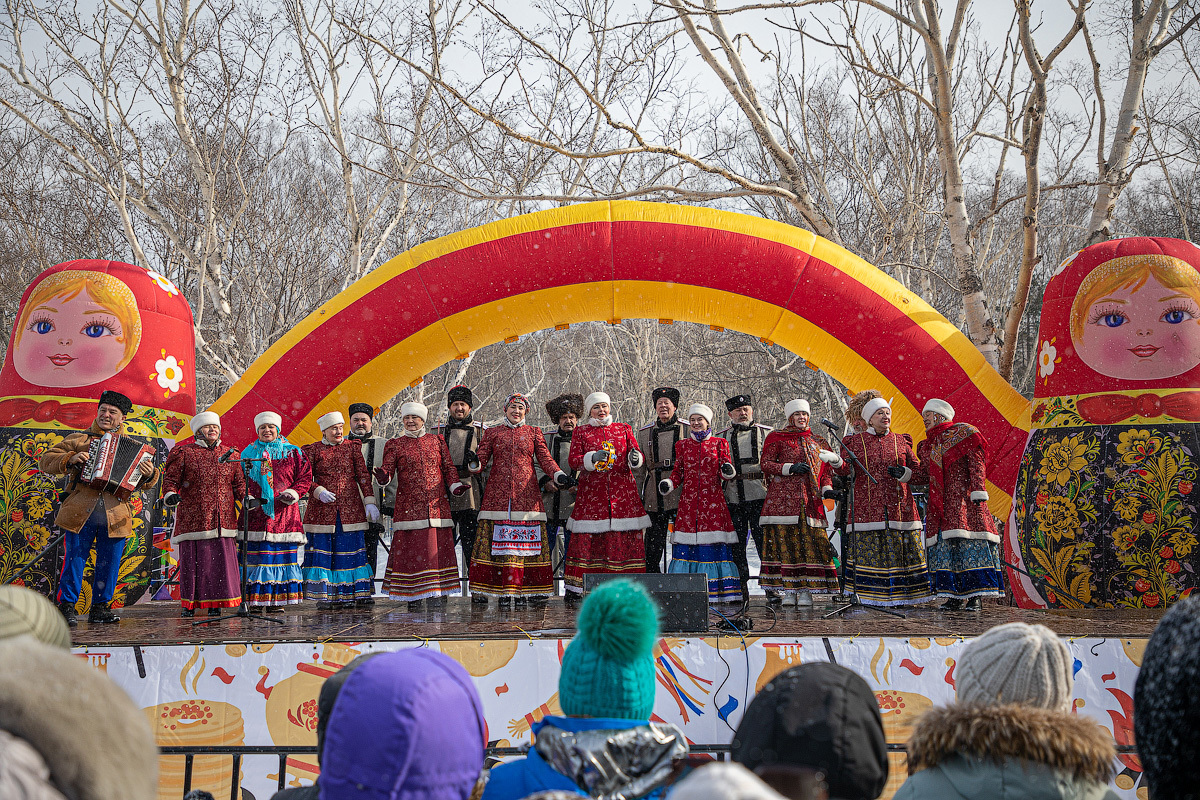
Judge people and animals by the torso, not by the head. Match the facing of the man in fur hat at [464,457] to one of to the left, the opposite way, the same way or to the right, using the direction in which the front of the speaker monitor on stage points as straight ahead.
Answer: the opposite way

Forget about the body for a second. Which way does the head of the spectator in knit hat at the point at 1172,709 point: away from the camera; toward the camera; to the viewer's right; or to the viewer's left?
away from the camera

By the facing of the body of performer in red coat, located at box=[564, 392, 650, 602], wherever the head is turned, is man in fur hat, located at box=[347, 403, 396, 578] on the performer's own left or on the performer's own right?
on the performer's own right

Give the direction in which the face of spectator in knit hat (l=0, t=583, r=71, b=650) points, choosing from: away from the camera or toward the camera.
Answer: away from the camera

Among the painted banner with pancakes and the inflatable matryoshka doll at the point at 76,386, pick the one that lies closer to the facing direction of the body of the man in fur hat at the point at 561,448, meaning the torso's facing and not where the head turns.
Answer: the painted banner with pancakes

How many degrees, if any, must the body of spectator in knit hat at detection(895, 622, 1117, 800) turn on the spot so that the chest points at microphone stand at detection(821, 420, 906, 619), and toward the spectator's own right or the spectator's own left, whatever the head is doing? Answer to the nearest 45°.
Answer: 0° — they already face it

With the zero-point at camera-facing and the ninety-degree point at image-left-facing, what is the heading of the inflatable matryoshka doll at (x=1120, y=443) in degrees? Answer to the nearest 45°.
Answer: approximately 0°

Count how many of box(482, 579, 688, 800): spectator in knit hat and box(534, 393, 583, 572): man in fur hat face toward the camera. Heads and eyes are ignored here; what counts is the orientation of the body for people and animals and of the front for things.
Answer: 1

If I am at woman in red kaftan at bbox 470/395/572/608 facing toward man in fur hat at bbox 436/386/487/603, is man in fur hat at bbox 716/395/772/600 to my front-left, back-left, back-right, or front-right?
back-right
